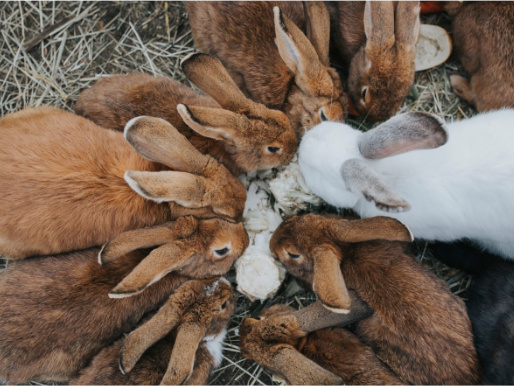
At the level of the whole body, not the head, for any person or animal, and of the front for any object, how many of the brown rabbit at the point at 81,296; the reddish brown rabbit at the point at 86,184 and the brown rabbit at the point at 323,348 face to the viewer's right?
2

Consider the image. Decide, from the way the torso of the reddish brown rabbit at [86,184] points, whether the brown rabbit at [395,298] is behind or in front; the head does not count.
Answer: in front

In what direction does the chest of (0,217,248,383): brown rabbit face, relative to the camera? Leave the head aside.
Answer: to the viewer's right

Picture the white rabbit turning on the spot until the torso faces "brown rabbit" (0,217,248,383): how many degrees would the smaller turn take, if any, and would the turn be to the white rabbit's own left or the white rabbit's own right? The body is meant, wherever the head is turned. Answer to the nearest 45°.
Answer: approximately 45° to the white rabbit's own left

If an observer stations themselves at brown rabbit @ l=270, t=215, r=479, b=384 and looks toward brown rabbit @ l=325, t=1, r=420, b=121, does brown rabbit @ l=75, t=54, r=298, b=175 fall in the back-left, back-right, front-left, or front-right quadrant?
front-left

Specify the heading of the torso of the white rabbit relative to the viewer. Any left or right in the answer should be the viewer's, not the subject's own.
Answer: facing to the left of the viewer

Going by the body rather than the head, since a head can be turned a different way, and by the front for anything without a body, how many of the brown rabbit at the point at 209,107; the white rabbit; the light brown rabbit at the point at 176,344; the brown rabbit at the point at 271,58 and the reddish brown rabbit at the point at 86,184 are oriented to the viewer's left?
1

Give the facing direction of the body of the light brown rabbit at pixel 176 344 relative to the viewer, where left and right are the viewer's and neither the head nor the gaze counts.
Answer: facing away from the viewer and to the right of the viewer

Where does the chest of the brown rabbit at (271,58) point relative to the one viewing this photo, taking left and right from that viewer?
facing the viewer and to the right of the viewer

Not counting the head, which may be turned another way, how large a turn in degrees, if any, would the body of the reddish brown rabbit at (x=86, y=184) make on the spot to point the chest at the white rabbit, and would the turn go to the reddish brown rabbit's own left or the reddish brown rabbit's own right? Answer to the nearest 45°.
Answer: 0° — it already faces it

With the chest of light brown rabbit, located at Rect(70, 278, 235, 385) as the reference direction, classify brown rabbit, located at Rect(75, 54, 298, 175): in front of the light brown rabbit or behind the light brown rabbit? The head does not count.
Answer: in front

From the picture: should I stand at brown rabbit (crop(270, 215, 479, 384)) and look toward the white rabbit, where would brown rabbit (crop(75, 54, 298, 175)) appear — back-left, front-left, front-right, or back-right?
front-left

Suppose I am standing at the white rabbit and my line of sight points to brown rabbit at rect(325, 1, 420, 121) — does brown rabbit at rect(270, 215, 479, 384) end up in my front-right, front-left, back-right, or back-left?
back-left

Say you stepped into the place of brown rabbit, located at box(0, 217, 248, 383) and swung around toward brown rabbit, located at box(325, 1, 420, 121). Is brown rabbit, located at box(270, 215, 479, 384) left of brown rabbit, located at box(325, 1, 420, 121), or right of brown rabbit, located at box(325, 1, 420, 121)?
right

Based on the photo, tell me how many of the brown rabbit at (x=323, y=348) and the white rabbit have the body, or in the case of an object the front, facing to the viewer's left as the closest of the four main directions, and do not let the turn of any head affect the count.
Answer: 2

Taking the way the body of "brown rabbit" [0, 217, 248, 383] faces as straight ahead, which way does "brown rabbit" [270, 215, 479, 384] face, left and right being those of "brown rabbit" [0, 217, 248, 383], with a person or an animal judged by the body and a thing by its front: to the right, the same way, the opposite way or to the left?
to the left

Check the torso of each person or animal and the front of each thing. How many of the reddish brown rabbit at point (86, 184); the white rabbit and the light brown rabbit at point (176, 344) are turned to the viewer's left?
1
